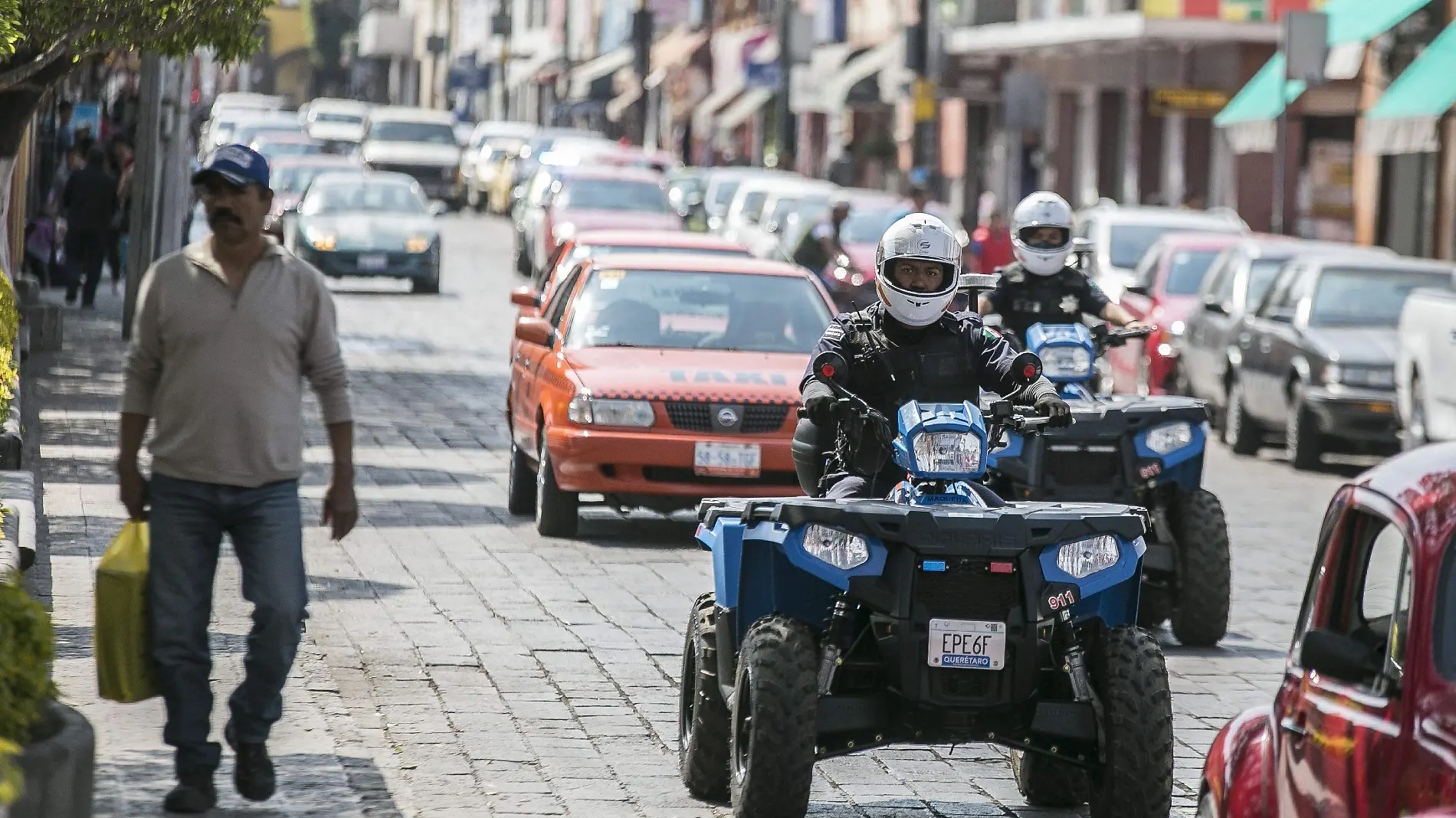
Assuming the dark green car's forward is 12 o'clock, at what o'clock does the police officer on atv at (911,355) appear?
The police officer on atv is roughly at 12 o'clock from the dark green car.

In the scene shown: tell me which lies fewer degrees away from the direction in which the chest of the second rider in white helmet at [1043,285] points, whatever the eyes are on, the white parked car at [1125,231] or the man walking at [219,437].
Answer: the man walking

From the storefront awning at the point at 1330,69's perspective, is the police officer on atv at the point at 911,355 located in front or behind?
in front

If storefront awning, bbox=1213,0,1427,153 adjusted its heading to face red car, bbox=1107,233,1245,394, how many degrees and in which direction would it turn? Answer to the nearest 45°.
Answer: approximately 45° to its left

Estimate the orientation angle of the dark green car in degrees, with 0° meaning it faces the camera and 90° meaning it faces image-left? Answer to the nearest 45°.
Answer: approximately 0°

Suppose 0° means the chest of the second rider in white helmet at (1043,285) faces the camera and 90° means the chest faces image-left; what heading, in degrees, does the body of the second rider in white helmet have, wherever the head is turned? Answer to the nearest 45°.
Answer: approximately 0°

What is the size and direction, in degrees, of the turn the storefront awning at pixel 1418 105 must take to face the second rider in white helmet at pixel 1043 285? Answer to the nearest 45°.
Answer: approximately 45° to its left

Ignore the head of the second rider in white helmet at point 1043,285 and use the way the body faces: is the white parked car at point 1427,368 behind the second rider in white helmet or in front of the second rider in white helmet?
behind

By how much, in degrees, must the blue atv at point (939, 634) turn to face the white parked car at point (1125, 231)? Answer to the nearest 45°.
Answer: approximately 180°
